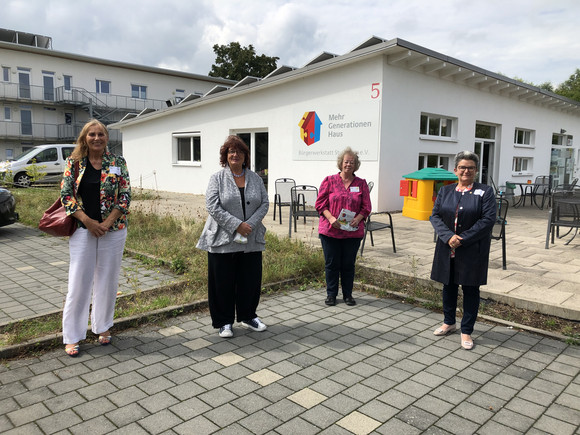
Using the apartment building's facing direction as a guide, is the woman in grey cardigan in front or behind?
in front

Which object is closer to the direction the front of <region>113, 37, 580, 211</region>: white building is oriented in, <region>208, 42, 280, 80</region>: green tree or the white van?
the white van

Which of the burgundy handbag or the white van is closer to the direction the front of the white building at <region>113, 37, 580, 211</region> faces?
the burgundy handbag

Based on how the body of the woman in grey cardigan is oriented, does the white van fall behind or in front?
behind

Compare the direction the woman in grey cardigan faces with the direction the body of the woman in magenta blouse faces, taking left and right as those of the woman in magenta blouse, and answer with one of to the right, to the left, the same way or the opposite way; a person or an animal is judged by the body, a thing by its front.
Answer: the same way

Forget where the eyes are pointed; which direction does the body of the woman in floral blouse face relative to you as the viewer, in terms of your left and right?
facing the viewer

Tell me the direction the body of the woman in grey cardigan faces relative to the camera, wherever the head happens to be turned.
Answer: toward the camera

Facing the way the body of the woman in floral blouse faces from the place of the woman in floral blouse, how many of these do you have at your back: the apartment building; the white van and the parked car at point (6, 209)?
3

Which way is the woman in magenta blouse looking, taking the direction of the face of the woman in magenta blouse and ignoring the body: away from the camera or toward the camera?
toward the camera

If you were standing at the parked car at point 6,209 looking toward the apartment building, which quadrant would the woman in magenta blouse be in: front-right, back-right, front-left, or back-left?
back-right

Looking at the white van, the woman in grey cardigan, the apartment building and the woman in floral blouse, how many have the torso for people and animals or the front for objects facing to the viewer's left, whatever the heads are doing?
1

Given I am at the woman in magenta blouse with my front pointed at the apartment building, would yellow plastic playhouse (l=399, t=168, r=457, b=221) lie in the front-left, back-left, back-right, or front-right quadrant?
front-right

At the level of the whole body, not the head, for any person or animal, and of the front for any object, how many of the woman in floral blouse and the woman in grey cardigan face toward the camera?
2

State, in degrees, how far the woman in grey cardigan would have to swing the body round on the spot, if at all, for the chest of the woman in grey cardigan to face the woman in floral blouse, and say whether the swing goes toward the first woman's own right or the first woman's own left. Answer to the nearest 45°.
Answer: approximately 90° to the first woman's own right

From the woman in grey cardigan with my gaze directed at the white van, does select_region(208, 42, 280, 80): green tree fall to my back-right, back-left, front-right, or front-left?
front-right

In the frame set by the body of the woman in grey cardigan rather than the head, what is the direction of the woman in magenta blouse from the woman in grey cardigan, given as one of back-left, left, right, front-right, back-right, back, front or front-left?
back-left

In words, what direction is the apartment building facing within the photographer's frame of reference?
facing the viewer and to the right of the viewer

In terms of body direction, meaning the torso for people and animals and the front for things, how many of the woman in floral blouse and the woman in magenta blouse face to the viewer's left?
0

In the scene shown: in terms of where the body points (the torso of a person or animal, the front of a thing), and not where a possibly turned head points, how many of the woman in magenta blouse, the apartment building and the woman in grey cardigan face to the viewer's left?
0

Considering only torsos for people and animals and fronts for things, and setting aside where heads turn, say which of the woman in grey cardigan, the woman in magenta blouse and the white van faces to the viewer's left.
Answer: the white van

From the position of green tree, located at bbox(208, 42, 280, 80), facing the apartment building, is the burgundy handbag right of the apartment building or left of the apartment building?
left

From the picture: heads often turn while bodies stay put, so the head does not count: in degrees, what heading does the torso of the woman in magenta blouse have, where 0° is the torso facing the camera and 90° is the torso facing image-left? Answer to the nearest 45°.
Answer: approximately 0°
